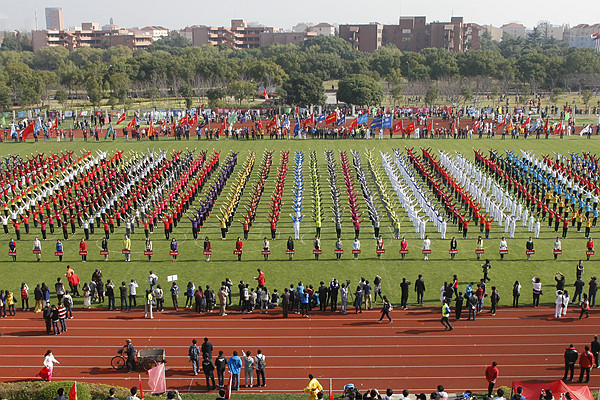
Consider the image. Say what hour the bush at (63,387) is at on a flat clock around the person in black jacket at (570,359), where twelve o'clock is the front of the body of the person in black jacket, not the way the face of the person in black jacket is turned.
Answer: The bush is roughly at 8 o'clock from the person in black jacket.

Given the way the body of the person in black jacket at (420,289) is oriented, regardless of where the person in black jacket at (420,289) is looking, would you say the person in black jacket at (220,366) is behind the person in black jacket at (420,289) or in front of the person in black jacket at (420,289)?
behind

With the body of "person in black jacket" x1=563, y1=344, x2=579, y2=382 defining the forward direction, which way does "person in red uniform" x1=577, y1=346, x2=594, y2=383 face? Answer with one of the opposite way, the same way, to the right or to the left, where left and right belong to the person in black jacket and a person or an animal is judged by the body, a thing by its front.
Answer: the same way

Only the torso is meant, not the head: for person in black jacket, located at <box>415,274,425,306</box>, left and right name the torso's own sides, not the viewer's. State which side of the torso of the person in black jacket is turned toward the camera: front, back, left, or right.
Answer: back

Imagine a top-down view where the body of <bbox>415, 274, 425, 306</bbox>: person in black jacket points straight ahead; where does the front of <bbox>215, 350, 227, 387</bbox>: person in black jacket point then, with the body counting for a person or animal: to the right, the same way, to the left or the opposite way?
the same way

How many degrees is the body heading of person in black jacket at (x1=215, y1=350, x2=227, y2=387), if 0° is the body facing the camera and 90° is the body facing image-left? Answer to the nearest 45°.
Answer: approximately 180°

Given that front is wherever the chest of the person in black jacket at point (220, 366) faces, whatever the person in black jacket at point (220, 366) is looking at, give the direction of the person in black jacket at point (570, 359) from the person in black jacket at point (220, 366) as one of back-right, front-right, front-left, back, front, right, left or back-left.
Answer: right

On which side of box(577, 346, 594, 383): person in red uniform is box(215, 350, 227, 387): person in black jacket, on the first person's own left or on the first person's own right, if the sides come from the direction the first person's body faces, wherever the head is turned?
on the first person's own left

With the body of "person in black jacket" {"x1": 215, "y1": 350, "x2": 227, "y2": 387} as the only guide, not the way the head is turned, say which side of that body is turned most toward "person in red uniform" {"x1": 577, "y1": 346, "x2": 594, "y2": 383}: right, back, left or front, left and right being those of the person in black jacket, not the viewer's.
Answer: right

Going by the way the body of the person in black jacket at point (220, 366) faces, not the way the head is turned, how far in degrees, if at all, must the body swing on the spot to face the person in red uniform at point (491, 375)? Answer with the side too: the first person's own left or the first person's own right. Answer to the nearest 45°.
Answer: approximately 90° to the first person's own right
